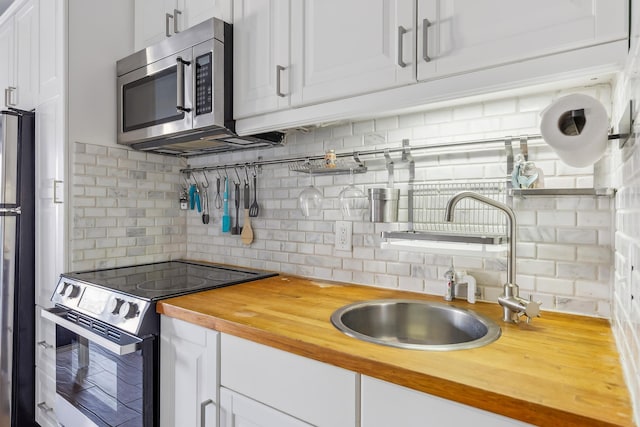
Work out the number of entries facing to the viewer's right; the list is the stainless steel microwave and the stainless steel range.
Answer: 0

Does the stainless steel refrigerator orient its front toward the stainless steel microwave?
no

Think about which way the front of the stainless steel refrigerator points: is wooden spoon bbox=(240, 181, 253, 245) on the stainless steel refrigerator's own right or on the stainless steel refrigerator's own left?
on the stainless steel refrigerator's own left

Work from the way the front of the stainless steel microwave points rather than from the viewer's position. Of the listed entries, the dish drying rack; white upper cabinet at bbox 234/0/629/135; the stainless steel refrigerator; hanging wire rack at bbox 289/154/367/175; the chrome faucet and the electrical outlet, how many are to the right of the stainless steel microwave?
1

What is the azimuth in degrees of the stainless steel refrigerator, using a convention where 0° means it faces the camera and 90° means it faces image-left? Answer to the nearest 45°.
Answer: approximately 45°

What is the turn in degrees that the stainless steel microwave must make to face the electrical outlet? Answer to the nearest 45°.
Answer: approximately 90° to its left

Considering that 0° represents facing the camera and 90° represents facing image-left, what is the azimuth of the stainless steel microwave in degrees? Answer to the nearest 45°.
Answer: approximately 45°

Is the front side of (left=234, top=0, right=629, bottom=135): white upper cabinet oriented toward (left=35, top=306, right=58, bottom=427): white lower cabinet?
no

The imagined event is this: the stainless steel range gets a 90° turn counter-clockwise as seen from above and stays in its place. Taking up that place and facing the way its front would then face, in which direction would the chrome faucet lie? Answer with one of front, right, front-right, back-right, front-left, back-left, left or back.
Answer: front

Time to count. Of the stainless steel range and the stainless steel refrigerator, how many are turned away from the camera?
0

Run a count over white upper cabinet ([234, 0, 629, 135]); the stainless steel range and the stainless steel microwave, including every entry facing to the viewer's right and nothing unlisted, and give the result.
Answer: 0

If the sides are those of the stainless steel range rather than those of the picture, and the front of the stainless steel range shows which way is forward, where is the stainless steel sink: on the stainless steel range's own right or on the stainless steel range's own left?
on the stainless steel range's own left

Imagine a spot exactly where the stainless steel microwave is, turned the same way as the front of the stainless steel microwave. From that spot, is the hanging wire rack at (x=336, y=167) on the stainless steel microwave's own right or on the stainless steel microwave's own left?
on the stainless steel microwave's own left

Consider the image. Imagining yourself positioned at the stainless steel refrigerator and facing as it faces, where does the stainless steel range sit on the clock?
The stainless steel range is roughly at 10 o'clock from the stainless steel refrigerator.

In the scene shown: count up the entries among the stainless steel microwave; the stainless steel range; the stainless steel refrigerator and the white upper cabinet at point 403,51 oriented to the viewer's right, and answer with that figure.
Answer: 0
